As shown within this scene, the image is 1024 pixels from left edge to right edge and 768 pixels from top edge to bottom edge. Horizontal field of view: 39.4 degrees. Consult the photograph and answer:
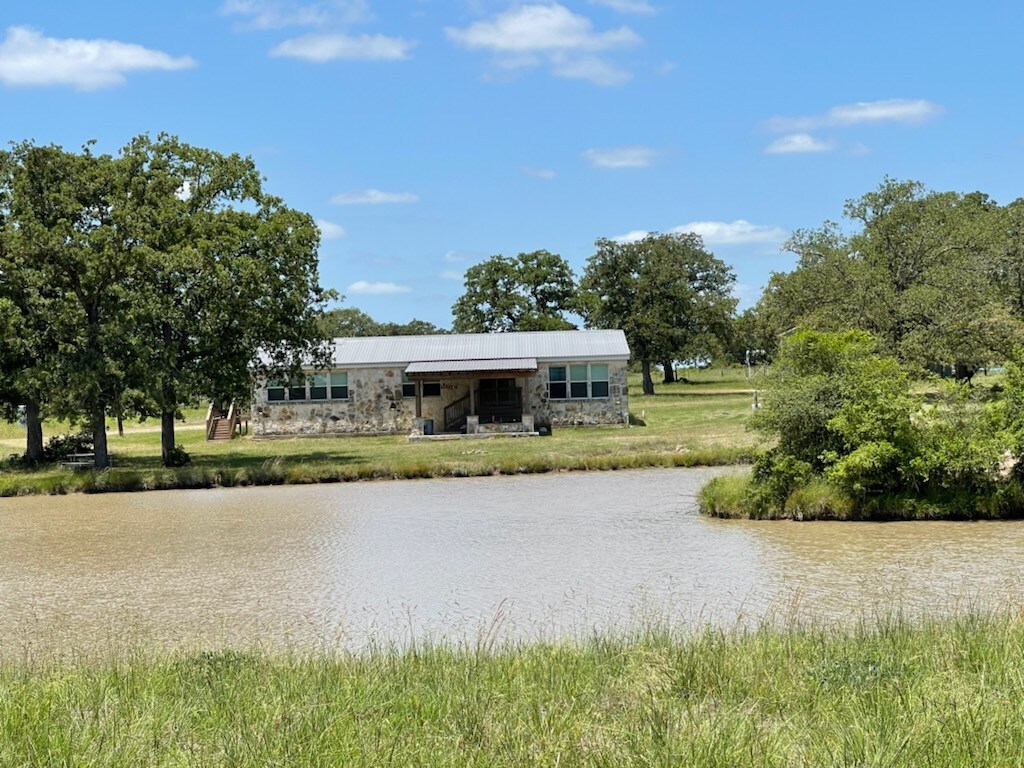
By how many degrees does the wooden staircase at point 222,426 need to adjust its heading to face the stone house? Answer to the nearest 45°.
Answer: approximately 90° to its left

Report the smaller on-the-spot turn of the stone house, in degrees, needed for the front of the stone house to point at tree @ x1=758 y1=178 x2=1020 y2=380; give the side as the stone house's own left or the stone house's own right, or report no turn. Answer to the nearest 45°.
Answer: approximately 90° to the stone house's own left

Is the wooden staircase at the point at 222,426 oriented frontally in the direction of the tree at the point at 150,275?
yes

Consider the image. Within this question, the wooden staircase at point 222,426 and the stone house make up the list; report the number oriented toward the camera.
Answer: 2

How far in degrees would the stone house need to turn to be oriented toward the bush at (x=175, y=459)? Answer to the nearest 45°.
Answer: approximately 45° to its right

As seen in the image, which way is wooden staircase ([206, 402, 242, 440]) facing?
toward the camera

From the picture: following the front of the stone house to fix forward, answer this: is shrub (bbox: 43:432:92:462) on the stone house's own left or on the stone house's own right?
on the stone house's own right

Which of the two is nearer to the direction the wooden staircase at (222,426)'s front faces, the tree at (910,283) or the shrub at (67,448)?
the shrub

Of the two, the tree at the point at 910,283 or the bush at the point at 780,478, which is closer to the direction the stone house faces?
the bush

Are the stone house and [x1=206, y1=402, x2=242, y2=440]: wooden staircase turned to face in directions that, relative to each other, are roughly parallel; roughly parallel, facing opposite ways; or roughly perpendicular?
roughly parallel

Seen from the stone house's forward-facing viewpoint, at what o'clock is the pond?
The pond is roughly at 12 o'clock from the stone house.

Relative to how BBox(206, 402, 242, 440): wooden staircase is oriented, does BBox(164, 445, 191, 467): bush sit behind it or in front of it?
in front

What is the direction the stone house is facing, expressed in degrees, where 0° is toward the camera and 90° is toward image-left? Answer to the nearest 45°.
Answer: approximately 0°

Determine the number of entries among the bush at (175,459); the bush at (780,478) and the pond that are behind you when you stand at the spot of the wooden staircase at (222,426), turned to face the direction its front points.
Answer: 0

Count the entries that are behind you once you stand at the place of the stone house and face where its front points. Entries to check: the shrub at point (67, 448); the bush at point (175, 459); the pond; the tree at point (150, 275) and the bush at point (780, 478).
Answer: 0

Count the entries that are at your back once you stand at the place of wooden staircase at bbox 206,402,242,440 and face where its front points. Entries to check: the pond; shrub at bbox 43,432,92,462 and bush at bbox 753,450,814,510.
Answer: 0
